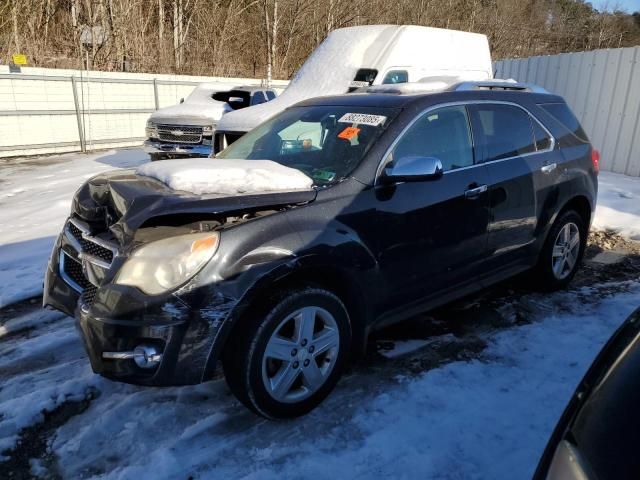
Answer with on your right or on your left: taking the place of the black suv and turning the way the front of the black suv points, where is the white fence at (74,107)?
on your right

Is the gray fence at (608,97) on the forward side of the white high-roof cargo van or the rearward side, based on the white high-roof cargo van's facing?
on the rearward side

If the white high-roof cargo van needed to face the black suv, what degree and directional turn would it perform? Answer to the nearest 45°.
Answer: approximately 45° to its left

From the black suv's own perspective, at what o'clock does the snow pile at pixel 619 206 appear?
The snow pile is roughly at 6 o'clock from the black suv.

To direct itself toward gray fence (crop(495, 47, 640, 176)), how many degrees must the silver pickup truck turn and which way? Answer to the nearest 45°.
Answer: approximately 135° to its left

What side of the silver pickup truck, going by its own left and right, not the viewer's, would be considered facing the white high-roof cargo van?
left

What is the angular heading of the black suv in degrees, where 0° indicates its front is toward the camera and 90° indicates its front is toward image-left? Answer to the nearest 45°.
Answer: approximately 45°
